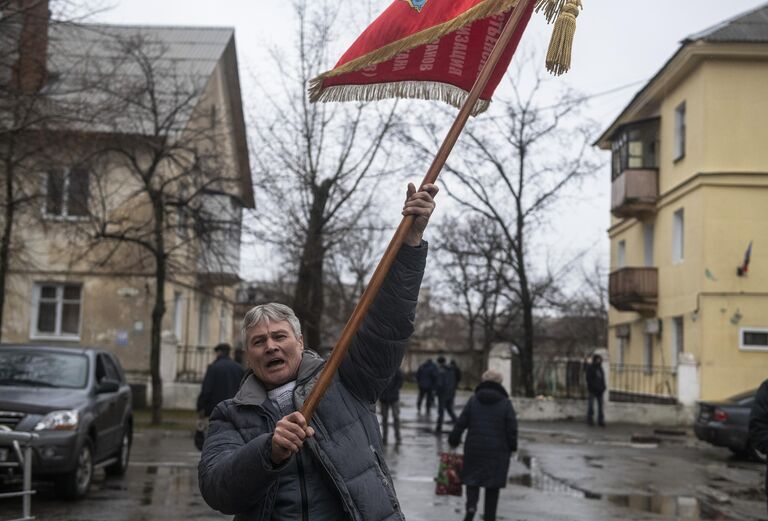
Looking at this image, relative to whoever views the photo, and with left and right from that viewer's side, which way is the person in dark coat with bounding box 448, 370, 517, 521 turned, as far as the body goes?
facing away from the viewer

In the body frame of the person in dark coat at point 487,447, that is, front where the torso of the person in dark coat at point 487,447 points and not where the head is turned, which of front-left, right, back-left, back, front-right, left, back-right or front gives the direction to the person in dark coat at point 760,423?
back-right

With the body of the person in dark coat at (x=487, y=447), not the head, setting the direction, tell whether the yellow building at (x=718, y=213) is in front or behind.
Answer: in front

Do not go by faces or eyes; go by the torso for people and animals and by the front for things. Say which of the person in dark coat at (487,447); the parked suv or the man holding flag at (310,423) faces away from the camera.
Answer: the person in dark coat

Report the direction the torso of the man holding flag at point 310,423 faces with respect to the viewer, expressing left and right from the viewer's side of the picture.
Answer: facing the viewer

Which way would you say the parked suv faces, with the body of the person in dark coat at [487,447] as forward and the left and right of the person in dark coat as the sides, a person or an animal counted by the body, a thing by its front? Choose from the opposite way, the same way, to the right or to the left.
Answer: the opposite way

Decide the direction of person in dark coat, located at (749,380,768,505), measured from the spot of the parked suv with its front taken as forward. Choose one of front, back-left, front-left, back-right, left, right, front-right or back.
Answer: left

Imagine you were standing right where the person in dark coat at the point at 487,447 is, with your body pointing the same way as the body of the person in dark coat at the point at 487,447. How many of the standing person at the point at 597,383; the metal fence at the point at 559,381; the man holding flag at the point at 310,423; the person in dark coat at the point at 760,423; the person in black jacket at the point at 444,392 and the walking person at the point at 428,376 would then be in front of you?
4

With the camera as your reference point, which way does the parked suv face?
facing the viewer and to the left of the viewer

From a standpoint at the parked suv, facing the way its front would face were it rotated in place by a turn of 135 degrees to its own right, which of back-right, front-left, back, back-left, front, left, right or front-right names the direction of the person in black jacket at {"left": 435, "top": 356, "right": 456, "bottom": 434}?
front-right

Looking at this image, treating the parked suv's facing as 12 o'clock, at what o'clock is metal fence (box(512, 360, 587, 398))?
The metal fence is roughly at 6 o'clock from the parked suv.

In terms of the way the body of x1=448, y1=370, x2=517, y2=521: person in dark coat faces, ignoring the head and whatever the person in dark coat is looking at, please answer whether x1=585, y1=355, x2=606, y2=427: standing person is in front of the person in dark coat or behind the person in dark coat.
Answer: in front

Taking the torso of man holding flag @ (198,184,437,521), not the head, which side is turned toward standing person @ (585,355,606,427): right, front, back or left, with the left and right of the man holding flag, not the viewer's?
back

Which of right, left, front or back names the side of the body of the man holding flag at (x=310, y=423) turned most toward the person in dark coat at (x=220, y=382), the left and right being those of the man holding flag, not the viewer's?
back

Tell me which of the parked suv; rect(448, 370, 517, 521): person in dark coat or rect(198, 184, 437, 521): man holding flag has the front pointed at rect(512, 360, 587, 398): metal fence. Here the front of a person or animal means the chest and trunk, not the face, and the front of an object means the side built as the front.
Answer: the person in dark coat

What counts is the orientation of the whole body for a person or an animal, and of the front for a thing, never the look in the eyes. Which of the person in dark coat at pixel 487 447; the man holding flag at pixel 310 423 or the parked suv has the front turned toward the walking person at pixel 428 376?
the person in dark coat

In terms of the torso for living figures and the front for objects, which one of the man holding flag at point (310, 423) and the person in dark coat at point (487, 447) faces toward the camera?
the man holding flag

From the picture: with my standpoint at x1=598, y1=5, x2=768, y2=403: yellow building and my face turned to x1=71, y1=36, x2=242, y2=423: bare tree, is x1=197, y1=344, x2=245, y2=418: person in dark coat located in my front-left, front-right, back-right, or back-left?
front-left

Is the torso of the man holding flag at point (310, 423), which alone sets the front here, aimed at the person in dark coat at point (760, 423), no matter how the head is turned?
no

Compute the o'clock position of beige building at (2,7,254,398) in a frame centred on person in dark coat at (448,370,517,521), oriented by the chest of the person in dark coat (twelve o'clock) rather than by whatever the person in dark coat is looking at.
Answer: The beige building is roughly at 11 o'clock from the person in dark coat.

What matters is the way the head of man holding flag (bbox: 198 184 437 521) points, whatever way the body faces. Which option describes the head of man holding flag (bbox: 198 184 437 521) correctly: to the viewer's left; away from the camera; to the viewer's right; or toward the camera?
toward the camera

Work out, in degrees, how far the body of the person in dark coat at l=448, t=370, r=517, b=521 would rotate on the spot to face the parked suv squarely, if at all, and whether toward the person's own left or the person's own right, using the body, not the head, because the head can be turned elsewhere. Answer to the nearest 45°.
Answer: approximately 90° to the person's own left
